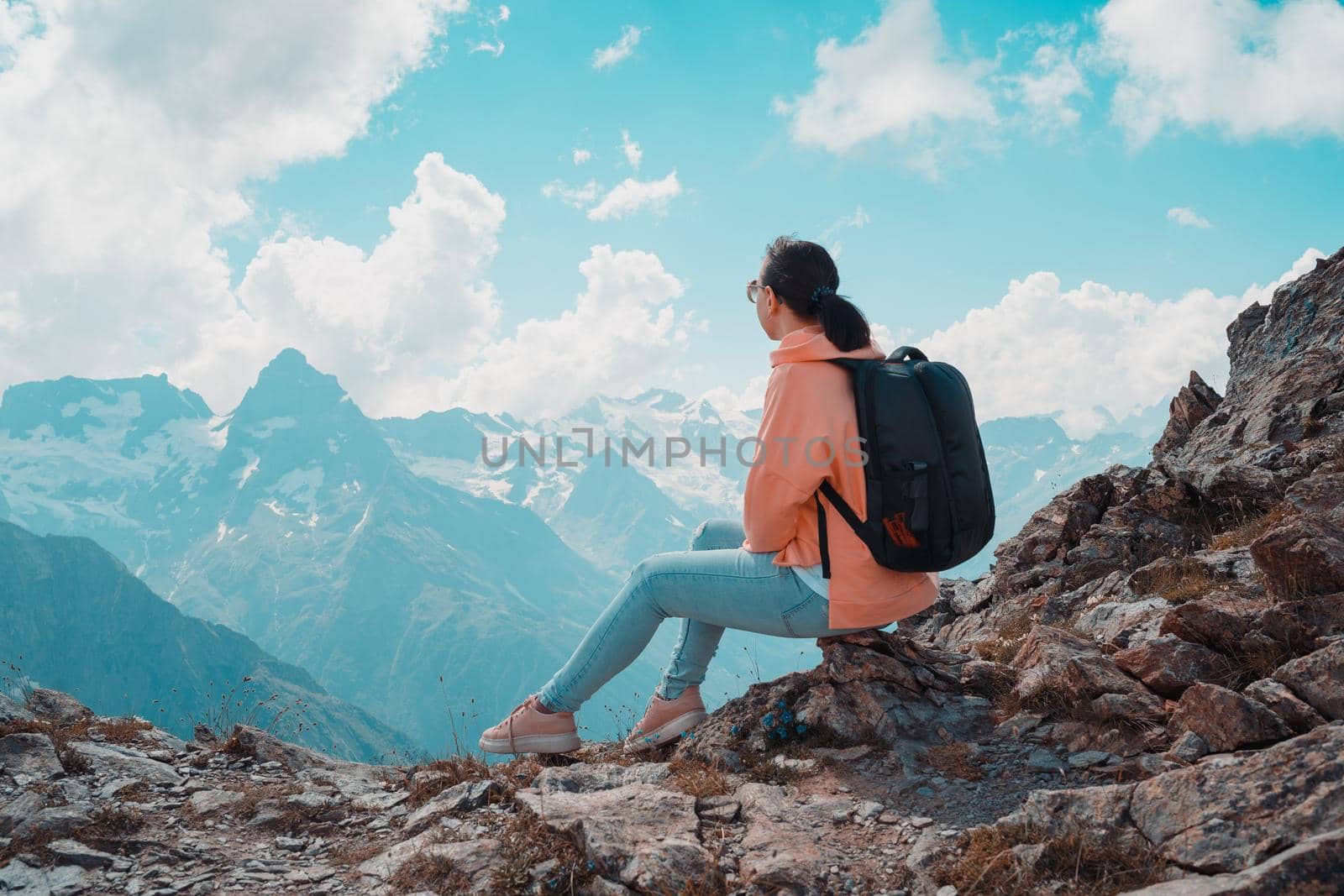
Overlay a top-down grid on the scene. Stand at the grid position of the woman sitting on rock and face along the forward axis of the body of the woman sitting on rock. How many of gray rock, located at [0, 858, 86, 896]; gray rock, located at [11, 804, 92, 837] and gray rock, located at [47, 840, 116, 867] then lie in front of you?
3

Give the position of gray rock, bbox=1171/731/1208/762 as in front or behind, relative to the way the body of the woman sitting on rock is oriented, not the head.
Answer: behind

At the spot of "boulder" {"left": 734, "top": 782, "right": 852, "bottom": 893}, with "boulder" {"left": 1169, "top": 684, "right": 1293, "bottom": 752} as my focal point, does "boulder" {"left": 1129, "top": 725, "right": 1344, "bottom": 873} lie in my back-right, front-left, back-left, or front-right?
front-right

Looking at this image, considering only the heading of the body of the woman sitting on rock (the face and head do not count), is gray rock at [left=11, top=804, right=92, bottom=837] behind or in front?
in front

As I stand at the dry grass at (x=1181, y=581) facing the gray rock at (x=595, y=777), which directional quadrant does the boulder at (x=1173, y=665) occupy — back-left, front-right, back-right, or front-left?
front-left

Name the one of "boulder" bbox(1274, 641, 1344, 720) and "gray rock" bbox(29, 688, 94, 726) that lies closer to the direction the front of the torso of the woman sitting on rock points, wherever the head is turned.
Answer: the gray rock

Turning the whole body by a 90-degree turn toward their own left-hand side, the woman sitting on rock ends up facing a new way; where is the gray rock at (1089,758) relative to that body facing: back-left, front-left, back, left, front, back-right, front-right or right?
left

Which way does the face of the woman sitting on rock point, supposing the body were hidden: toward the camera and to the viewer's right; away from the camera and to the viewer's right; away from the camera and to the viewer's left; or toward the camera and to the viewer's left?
away from the camera and to the viewer's left

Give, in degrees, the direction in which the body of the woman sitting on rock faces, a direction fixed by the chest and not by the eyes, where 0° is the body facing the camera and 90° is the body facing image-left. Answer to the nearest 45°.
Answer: approximately 90°
